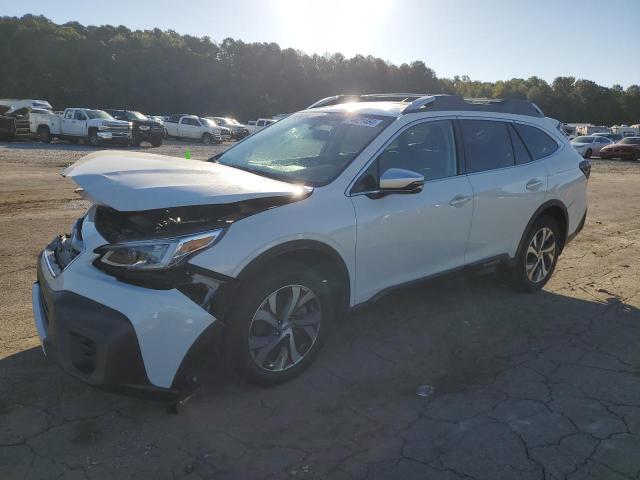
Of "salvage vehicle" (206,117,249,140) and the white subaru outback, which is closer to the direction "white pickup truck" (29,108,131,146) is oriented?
the white subaru outback

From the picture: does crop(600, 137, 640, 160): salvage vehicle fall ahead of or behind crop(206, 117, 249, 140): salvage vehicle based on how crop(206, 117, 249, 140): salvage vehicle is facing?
ahead

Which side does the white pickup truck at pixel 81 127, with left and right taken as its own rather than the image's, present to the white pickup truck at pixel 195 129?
left

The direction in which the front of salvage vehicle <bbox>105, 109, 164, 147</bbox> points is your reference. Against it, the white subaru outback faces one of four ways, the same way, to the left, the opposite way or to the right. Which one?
to the right

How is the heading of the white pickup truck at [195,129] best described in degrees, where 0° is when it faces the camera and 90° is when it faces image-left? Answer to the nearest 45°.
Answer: approximately 315°

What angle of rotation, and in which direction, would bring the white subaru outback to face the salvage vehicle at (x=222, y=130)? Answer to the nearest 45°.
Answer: approximately 135° to its right

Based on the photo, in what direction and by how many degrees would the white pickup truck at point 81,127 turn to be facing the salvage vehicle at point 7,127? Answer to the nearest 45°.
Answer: approximately 180°

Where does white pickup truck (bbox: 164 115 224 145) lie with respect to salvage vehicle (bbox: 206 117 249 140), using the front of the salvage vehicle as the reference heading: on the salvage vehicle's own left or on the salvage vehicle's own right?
on the salvage vehicle's own right

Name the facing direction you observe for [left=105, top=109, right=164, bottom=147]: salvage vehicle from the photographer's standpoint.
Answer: facing the viewer and to the right of the viewer

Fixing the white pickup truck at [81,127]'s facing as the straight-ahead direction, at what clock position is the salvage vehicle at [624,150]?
The salvage vehicle is roughly at 11 o'clock from the white pickup truck.

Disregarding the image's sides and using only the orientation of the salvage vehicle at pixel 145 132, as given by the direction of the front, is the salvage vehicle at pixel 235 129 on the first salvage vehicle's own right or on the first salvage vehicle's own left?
on the first salvage vehicle's own left
